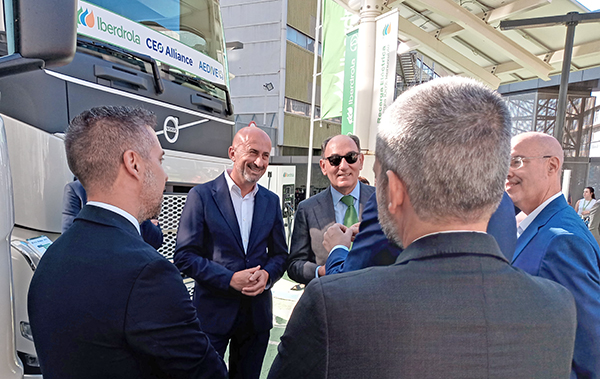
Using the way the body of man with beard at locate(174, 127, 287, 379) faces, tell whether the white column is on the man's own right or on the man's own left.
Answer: on the man's own left

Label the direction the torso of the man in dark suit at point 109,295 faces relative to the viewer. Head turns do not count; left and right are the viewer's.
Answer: facing away from the viewer and to the right of the viewer

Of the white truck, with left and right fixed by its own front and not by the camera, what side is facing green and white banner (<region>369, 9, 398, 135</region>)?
left

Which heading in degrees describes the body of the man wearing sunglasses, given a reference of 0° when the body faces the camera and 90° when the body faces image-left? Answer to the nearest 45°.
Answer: approximately 0°

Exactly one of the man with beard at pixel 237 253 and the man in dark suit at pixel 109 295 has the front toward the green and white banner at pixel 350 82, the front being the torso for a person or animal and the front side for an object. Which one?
the man in dark suit

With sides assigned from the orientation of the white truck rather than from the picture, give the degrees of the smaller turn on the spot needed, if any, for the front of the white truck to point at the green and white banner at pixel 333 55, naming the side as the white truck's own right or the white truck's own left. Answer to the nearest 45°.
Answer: approximately 90° to the white truck's own left

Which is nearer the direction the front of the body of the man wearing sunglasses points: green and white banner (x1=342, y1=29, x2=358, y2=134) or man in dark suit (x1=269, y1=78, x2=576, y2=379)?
the man in dark suit

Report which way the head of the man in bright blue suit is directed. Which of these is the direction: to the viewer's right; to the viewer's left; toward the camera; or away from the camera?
to the viewer's left

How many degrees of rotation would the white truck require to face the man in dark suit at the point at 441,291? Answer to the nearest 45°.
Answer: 0° — it already faces them

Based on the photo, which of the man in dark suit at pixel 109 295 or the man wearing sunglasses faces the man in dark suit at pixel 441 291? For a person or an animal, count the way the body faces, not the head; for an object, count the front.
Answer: the man wearing sunglasses

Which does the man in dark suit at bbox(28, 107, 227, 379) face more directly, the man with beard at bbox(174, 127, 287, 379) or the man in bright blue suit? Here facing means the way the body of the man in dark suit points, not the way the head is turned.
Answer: the man with beard

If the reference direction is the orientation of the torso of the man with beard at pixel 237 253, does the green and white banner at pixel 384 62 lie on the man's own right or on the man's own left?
on the man's own left

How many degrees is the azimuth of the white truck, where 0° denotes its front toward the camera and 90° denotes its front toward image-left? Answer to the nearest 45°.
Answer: approximately 315°

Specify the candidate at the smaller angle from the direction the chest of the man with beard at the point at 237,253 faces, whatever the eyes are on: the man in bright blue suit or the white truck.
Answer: the man in bright blue suit

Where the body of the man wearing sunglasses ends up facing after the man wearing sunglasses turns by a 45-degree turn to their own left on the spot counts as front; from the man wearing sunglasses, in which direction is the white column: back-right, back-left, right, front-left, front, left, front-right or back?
back-left

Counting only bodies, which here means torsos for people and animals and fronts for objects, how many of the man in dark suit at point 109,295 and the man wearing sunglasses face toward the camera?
1

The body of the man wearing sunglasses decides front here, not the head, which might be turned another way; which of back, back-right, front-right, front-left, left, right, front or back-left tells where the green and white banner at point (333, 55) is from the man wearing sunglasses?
back
